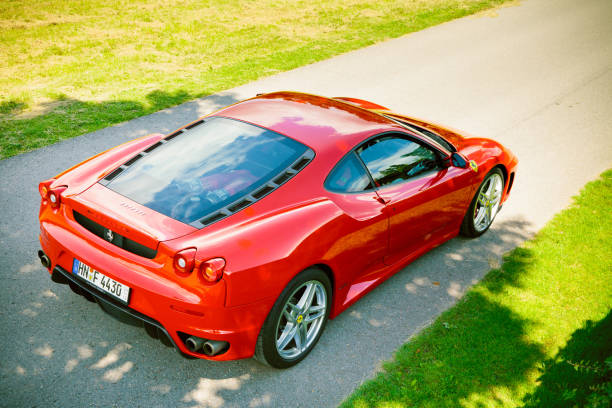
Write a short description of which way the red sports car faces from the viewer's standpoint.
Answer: facing away from the viewer and to the right of the viewer
